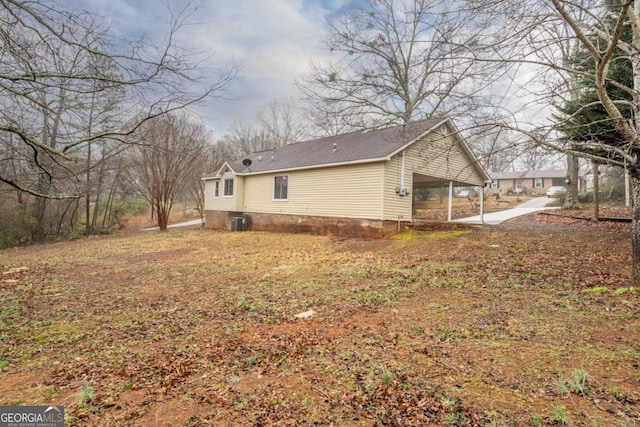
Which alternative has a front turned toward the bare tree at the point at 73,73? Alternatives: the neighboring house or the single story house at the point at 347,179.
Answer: the neighboring house

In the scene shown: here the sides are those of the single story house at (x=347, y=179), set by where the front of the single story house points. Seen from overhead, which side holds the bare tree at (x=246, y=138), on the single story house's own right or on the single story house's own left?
on the single story house's own left

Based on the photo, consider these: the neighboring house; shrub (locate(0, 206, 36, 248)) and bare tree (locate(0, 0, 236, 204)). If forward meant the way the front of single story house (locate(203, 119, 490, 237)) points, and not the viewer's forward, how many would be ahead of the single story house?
1

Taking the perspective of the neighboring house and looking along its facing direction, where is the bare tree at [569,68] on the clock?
The bare tree is roughly at 12 o'clock from the neighboring house.

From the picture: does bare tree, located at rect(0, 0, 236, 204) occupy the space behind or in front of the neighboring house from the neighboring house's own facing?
in front

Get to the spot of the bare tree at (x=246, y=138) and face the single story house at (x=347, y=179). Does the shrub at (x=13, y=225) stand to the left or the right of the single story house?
right

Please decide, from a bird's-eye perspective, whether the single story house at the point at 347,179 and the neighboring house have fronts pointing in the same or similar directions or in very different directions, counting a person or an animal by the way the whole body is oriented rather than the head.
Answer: very different directions

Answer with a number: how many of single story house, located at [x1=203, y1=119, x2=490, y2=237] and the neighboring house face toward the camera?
1

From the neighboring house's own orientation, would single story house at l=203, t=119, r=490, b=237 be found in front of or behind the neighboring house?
in front

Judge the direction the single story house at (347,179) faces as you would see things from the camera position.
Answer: facing away from the viewer and to the right of the viewer

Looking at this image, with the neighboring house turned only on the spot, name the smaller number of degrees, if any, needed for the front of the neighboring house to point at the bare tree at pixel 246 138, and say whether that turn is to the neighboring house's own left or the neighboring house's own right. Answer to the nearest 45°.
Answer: approximately 45° to the neighboring house's own right
